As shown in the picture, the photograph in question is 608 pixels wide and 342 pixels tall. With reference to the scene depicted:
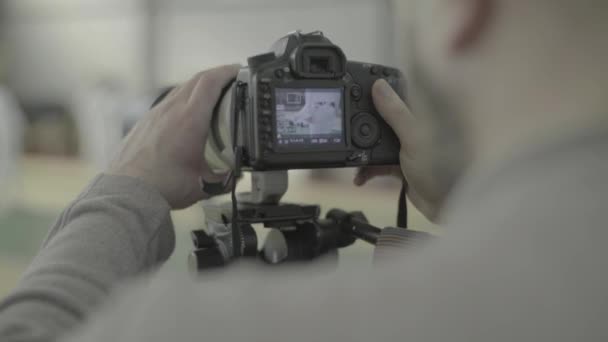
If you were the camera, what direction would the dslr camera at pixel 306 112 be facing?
facing away from the viewer and to the left of the viewer
